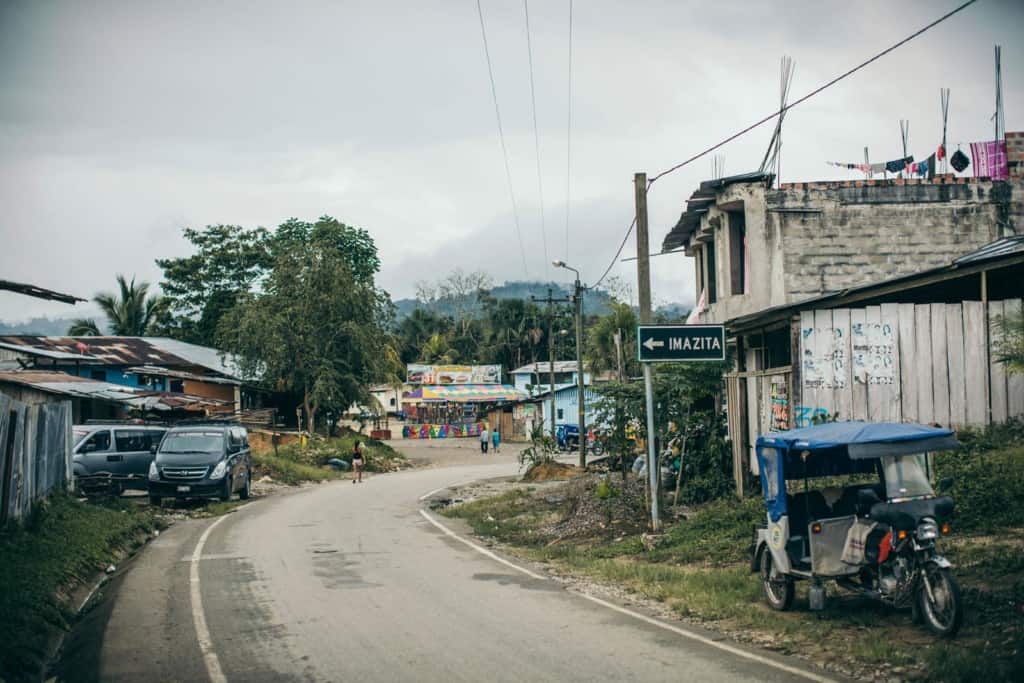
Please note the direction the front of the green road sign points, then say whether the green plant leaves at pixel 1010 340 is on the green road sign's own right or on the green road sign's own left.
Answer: on the green road sign's own left

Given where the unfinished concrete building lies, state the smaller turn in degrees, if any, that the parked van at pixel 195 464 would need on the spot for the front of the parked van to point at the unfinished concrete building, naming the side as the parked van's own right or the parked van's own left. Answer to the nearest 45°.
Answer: approximately 45° to the parked van's own left

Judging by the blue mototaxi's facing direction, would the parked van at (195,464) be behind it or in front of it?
behind

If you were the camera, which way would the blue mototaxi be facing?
facing the viewer and to the right of the viewer

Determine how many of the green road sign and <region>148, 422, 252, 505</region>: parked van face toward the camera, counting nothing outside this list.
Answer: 2

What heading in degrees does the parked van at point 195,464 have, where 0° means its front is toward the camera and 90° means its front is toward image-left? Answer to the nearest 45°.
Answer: approximately 0°

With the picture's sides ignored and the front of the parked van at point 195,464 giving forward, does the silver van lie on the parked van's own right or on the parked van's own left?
on the parked van's own right

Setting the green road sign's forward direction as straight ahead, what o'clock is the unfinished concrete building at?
The unfinished concrete building is roughly at 7 o'clock from the green road sign.
